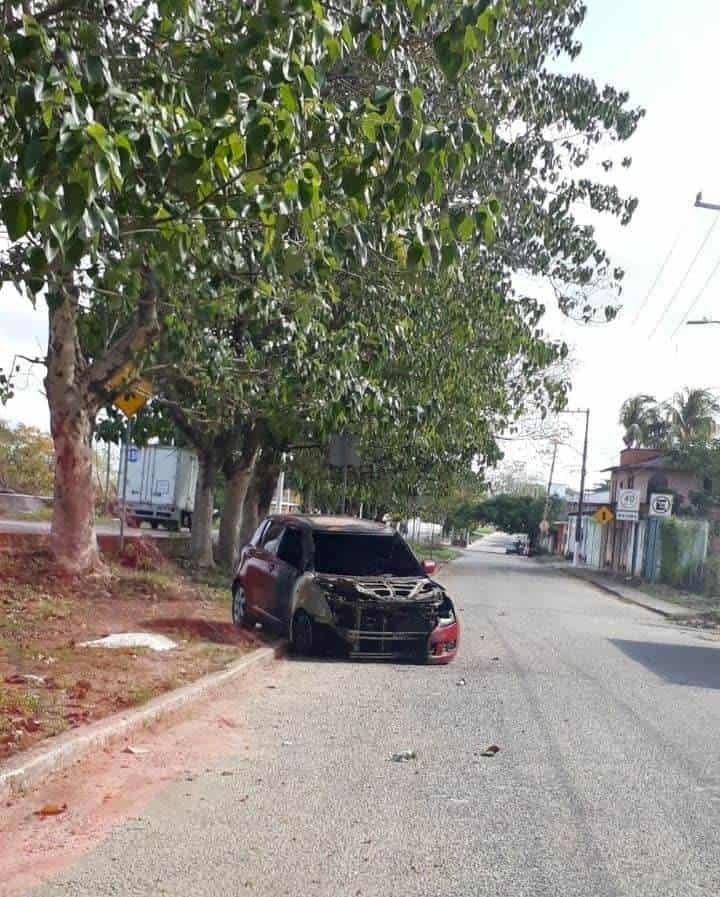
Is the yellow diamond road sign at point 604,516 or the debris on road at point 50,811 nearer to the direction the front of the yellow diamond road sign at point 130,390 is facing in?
the debris on road

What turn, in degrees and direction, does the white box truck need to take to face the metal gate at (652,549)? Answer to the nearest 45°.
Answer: approximately 90° to its right

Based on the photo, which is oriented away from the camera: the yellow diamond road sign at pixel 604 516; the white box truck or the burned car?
the white box truck

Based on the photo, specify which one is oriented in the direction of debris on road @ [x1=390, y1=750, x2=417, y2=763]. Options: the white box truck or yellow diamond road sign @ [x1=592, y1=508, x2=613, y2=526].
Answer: the yellow diamond road sign

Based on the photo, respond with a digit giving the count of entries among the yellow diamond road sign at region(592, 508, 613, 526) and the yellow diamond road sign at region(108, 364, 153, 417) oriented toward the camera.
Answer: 2

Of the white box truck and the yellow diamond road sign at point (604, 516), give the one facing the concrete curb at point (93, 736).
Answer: the yellow diamond road sign

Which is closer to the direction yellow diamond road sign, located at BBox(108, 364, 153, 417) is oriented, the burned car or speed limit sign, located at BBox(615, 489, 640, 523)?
the burned car

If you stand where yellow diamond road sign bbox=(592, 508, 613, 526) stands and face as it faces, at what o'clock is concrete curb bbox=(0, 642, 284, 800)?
The concrete curb is roughly at 12 o'clock from the yellow diamond road sign.

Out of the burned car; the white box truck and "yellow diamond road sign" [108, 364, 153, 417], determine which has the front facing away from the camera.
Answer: the white box truck
